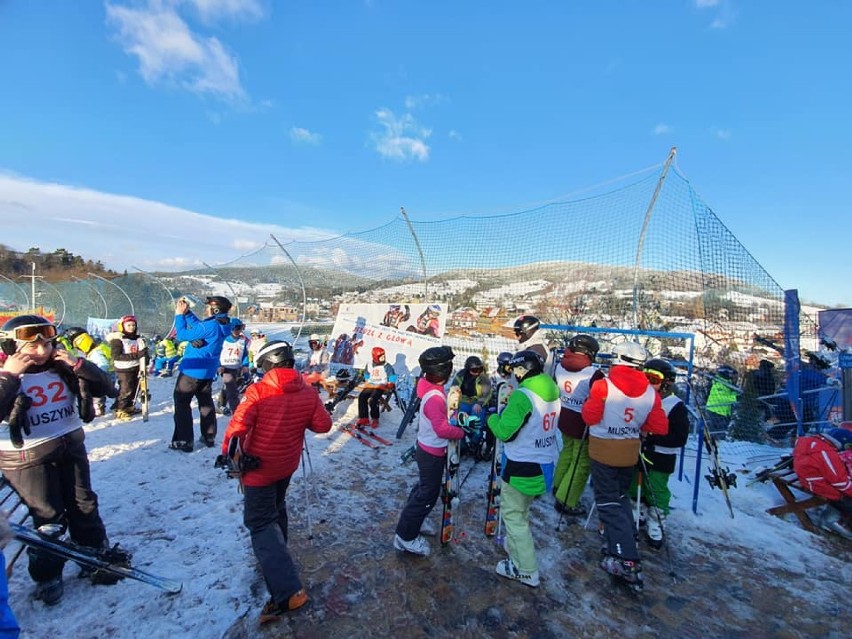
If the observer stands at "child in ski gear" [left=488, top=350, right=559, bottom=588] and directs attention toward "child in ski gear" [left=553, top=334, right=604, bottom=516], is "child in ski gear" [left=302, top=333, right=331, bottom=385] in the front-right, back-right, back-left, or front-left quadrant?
front-left

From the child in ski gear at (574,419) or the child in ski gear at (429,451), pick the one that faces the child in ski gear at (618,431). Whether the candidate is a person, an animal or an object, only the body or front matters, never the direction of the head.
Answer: the child in ski gear at (429,451)

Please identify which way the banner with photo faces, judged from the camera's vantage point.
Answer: facing the viewer

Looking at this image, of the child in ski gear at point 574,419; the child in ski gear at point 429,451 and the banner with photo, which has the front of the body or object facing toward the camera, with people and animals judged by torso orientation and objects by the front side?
the banner with photo

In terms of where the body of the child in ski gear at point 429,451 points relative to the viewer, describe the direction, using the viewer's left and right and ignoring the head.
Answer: facing to the right of the viewer

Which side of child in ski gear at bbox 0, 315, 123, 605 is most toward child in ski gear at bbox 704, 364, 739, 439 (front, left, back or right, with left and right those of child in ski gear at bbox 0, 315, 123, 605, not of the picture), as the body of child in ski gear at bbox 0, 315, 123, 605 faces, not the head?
left

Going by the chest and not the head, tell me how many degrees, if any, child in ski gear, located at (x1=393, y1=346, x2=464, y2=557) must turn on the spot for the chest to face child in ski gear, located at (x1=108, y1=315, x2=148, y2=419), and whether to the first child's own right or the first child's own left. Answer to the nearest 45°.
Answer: approximately 135° to the first child's own left

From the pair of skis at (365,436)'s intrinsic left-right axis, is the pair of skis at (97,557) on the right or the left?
on its right

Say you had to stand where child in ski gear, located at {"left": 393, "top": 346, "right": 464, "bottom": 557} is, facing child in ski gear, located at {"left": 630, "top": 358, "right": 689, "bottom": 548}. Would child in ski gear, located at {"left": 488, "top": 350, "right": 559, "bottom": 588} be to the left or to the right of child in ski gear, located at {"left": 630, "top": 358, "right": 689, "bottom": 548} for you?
right

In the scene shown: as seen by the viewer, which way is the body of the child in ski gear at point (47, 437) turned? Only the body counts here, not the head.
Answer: toward the camera

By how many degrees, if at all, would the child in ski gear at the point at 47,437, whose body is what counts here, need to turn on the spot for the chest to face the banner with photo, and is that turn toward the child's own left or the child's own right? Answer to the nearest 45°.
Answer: approximately 135° to the child's own left

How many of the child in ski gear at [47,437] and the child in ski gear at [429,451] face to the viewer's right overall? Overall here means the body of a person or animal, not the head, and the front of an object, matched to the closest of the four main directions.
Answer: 1

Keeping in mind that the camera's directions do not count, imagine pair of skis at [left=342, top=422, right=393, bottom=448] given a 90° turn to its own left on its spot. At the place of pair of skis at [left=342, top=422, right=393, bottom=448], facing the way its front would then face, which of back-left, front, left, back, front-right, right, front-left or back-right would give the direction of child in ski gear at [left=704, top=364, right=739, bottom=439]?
front-right
